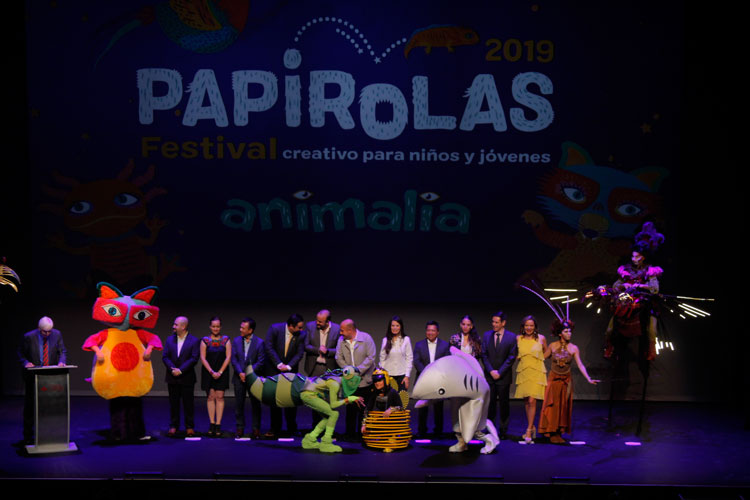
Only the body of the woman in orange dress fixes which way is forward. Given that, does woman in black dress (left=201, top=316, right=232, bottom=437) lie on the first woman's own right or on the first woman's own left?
on the first woman's own right

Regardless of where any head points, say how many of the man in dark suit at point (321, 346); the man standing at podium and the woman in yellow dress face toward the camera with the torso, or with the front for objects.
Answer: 3

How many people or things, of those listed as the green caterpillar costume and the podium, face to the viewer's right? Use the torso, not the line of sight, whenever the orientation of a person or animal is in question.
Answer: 1

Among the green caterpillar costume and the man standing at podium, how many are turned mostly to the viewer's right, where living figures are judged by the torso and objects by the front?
1

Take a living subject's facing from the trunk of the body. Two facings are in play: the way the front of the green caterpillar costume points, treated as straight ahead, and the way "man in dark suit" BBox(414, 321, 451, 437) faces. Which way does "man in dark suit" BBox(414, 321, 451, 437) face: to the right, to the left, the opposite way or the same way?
to the right

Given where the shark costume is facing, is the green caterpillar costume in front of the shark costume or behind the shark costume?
in front

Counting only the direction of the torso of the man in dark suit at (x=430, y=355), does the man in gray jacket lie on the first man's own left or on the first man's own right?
on the first man's own right

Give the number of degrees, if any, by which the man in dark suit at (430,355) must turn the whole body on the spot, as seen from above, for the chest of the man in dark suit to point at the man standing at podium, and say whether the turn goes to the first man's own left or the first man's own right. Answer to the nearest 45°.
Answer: approximately 90° to the first man's own right

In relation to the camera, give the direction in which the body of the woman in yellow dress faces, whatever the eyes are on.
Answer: toward the camera

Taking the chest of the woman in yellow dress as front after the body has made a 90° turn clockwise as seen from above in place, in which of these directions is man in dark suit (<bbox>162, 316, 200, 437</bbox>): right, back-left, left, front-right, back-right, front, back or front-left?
front

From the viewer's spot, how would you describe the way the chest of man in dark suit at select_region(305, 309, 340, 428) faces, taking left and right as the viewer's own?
facing the viewer

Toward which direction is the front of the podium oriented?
toward the camera

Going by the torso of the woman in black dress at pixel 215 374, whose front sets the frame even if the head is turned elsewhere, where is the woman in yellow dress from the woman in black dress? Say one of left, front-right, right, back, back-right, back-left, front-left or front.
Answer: left

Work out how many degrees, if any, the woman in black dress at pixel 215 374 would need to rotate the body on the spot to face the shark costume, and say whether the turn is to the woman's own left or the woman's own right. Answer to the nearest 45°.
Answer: approximately 45° to the woman's own left
